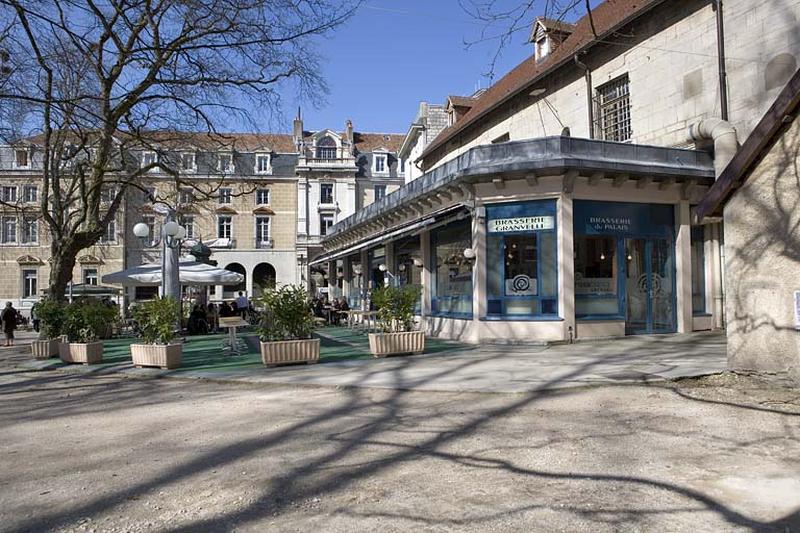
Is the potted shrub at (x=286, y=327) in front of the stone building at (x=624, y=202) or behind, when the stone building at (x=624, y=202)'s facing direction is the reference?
in front

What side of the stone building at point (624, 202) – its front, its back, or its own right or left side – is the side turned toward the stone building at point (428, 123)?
back

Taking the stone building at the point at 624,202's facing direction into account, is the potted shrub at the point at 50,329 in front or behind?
in front

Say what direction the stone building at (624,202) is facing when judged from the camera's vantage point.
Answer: facing the viewer and to the left of the viewer

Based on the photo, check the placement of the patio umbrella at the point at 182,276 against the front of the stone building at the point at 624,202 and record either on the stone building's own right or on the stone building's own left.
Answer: on the stone building's own right

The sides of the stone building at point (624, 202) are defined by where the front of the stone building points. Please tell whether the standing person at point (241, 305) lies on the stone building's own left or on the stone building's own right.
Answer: on the stone building's own right

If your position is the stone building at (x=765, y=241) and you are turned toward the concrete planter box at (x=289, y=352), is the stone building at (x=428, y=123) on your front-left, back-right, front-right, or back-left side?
front-right
